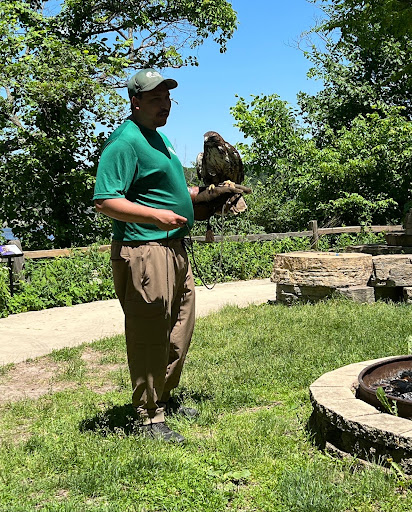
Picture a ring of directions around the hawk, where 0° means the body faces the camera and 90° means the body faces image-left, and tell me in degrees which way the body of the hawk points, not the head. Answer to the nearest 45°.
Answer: approximately 45°

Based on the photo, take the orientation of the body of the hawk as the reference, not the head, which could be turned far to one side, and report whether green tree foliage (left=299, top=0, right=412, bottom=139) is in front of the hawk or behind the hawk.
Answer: behind

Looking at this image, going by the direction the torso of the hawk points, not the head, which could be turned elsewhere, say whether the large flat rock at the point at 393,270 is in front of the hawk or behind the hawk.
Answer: behind

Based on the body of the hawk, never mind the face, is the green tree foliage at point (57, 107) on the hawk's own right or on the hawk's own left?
on the hawk's own right

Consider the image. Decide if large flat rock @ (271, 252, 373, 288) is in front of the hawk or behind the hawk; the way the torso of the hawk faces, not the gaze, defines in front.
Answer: behind

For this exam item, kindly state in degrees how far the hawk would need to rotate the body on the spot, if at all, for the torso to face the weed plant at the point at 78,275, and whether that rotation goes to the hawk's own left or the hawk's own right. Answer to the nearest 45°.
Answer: approximately 135° to the hawk's own right
